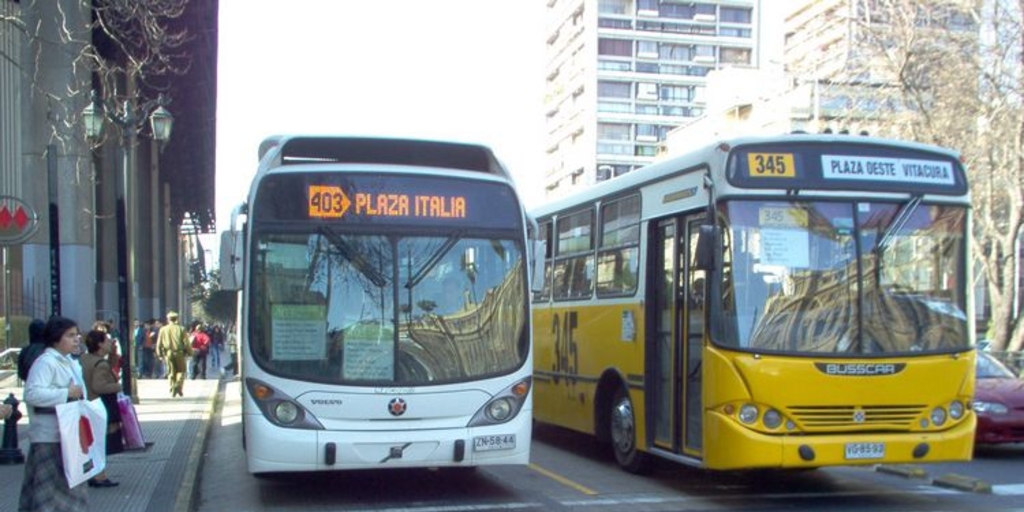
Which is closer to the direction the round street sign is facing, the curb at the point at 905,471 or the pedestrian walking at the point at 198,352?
the curb

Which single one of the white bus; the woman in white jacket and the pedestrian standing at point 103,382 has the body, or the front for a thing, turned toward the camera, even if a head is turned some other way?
the white bus

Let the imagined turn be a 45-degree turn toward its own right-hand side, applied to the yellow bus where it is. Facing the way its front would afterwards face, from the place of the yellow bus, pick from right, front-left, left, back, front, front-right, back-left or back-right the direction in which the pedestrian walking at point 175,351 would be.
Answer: back-right

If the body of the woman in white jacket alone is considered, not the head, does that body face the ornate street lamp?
no

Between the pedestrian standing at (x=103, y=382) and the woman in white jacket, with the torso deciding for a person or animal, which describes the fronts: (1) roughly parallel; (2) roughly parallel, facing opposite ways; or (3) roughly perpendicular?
roughly parallel

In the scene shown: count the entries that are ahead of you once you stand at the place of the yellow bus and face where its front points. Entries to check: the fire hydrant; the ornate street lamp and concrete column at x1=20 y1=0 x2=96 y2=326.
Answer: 0

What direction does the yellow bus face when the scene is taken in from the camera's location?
facing the viewer and to the right of the viewer

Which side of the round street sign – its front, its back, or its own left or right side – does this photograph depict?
front

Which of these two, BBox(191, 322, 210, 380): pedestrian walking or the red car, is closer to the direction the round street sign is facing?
the red car

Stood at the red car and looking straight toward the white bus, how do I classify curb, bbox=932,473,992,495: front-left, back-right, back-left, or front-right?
front-left

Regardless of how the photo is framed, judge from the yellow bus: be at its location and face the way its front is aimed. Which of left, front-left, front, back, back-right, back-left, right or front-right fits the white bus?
back-right

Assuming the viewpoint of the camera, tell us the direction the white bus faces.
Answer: facing the viewer

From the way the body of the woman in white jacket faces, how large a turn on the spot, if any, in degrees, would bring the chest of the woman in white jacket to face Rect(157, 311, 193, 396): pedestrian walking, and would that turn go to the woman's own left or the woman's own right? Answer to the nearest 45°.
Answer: approximately 90° to the woman's own left

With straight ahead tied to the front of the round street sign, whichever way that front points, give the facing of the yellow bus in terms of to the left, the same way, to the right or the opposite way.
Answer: the same way

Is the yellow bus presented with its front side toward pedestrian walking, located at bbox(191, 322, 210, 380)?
no
